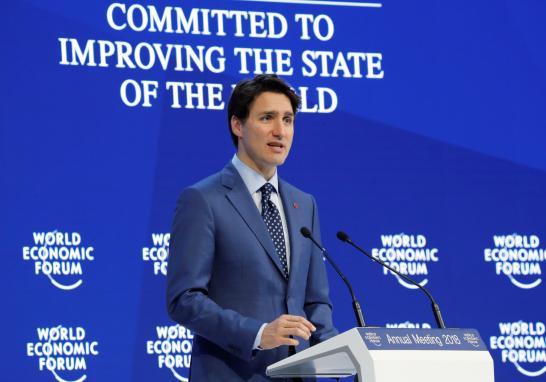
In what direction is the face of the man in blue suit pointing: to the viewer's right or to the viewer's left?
to the viewer's right

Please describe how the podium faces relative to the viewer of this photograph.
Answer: facing the viewer and to the right of the viewer

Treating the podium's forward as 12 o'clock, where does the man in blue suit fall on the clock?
The man in blue suit is roughly at 6 o'clock from the podium.

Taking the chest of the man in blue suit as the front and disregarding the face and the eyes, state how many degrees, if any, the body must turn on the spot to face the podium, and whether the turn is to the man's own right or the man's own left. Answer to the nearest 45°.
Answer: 0° — they already face it
